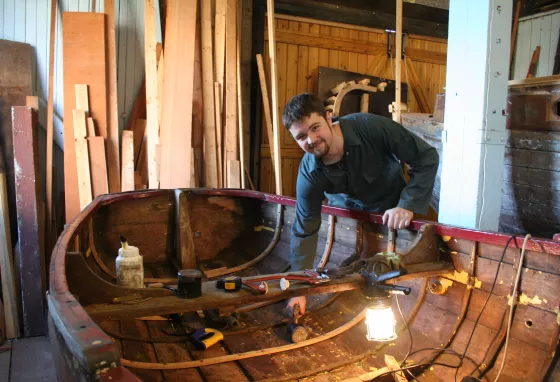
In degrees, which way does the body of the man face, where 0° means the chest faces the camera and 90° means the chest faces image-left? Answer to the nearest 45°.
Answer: approximately 45°

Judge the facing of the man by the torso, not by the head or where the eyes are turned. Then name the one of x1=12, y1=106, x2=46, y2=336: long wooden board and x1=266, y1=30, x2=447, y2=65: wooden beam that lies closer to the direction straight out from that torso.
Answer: the long wooden board

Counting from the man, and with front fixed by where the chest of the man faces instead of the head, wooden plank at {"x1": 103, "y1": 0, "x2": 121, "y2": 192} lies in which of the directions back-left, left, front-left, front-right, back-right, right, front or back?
right
